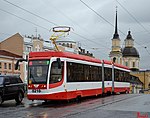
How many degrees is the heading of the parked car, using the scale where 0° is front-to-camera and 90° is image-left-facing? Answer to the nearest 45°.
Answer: approximately 45°

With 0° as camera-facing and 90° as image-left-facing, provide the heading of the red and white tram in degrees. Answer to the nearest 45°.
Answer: approximately 45°
